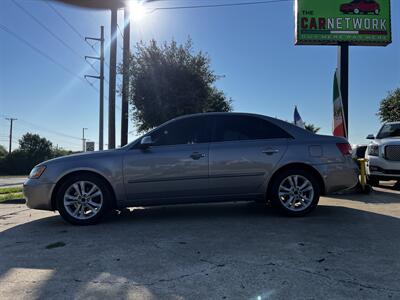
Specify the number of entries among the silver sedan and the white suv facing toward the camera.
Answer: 1

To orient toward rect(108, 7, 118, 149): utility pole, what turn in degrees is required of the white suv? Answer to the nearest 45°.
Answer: approximately 90° to its right

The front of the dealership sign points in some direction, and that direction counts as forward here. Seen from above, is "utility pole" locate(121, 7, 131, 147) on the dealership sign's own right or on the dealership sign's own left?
on the dealership sign's own right

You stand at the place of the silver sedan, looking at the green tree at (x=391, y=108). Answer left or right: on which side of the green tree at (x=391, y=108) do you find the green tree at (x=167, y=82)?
left

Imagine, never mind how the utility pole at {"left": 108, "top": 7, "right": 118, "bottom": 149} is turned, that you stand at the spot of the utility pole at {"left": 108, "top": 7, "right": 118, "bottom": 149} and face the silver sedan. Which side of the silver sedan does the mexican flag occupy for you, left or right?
left

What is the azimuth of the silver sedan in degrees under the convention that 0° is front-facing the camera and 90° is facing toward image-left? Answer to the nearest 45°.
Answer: approximately 90°

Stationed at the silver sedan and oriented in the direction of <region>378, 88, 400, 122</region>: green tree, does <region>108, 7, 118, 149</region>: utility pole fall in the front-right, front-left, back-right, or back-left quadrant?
front-left

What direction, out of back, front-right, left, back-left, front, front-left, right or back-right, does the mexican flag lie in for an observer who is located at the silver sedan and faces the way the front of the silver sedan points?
back-right

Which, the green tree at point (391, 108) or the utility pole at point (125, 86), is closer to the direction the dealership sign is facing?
the utility pole

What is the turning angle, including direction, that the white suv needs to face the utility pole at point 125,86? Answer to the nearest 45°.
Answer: approximately 90° to its right

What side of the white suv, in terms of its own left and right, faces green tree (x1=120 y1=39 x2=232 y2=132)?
right

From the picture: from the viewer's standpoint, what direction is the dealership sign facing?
toward the camera

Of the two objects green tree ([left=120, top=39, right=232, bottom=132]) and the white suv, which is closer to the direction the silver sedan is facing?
the green tree

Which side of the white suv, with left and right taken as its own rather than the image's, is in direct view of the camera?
front
